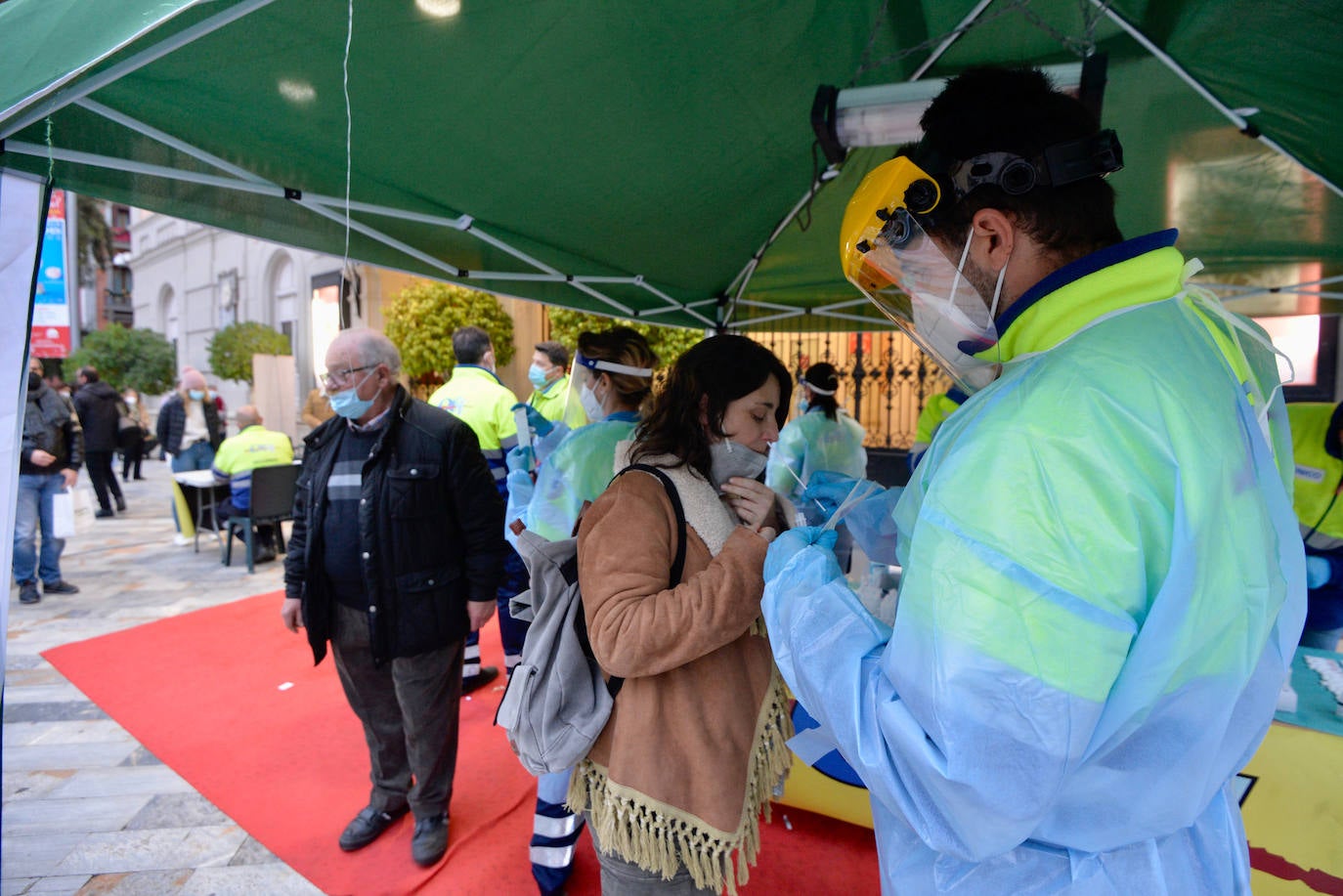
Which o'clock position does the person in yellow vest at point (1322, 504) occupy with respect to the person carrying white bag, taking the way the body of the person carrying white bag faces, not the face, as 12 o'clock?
The person in yellow vest is roughly at 11 o'clock from the person carrying white bag.

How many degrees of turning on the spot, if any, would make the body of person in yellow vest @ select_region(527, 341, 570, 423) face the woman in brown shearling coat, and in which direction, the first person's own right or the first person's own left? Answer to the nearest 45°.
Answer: approximately 45° to the first person's own left

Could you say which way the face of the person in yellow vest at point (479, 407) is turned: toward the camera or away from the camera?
away from the camera

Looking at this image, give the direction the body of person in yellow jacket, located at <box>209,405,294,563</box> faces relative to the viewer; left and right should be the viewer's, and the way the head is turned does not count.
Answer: facing away from the viewer and to the left of the viewer

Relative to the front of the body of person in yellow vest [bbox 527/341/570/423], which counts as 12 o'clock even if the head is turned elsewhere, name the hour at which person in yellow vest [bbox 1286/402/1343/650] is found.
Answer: person in yellow vest [bbox 1286/402/1343/650] is roughly at 9 o'clock from person in yellow vest [bbox 527/341/570/423].

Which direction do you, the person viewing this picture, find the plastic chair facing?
facing away from the viewer and to the left of the viewer
